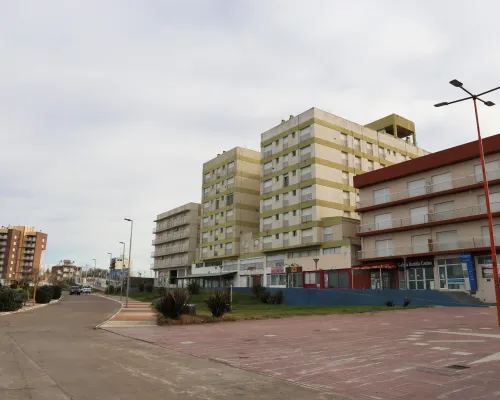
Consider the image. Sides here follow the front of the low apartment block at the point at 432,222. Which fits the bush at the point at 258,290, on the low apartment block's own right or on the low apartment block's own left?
on the low apartment block's own right

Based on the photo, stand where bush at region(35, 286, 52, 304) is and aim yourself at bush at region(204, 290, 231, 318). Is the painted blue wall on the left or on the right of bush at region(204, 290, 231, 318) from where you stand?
left

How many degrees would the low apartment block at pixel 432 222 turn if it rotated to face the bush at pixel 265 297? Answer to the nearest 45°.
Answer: approximately 45° to its right

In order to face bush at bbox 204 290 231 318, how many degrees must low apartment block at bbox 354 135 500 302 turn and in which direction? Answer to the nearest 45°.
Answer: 0° — it already faces it

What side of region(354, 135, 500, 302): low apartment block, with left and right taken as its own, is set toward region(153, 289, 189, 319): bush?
front

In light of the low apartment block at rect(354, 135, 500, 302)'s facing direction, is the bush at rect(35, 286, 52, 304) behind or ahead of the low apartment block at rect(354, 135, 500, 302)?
ahead

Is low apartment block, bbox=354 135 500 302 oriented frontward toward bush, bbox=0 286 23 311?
yes

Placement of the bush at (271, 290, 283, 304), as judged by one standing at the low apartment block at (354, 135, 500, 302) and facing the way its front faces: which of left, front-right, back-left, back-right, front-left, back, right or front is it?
front-right

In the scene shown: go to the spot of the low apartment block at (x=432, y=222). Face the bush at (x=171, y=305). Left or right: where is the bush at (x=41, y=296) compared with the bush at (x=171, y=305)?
right

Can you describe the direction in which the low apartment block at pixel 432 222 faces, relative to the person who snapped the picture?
facing the viewer and to the left of the viewer
